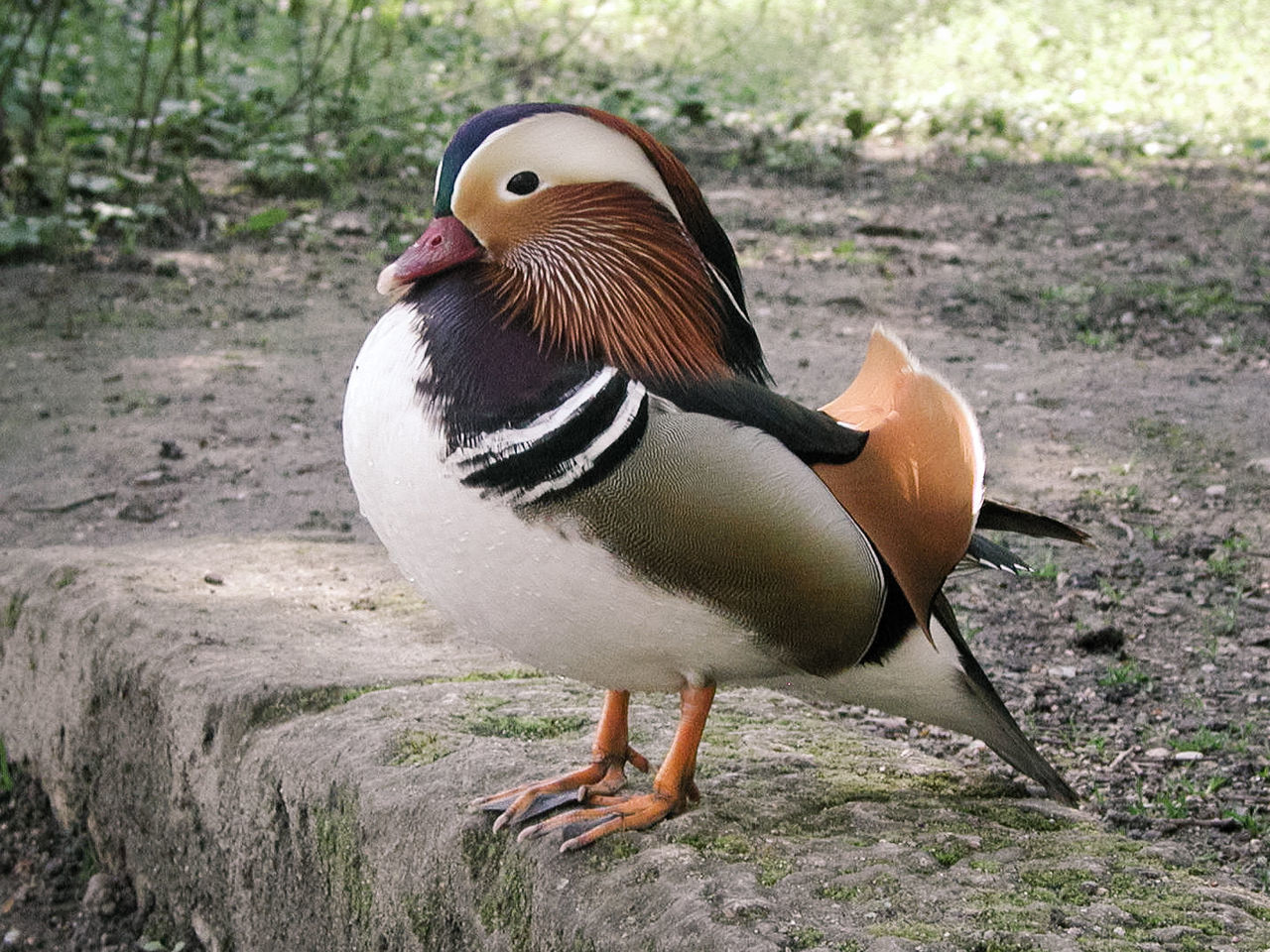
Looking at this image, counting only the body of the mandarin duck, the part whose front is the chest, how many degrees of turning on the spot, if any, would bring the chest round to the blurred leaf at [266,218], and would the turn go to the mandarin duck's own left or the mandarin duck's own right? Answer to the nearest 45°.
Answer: approximately 90° to the mandarin duck's own right

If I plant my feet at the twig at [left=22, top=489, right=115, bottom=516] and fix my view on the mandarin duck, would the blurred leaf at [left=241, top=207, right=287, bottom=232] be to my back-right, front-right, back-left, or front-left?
back-left

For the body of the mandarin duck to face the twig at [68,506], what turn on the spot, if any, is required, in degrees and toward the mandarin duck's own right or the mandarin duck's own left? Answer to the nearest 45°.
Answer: approximately 45° to the mandarin duck's own right

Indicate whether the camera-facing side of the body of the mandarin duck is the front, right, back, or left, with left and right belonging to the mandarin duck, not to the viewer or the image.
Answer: left

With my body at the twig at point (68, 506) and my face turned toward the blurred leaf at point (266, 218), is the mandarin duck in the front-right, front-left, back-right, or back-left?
back-right
